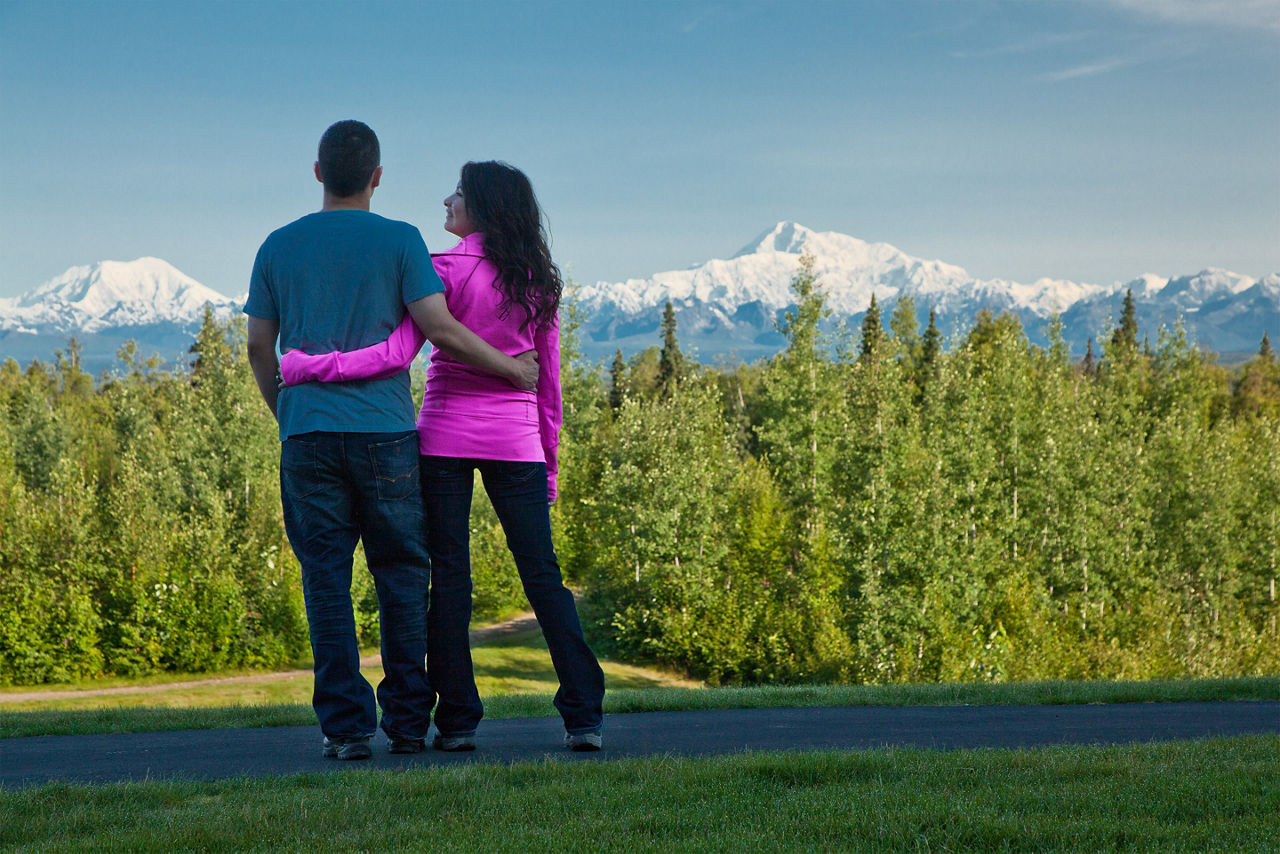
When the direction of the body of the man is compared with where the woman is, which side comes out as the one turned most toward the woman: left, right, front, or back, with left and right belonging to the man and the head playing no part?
right

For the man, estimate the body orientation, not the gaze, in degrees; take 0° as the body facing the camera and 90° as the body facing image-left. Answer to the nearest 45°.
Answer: approximately 180°

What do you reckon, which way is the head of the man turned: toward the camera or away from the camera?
away from the camera

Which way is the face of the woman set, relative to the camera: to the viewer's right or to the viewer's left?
to the viewer's left
